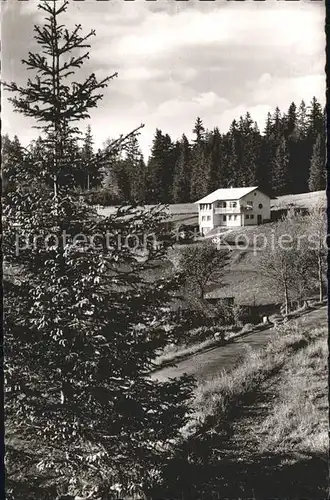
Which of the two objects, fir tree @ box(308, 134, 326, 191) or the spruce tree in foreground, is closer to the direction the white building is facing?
the spruce tree in foreground

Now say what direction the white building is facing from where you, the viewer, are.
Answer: facing the viewer and to the left of the viewer

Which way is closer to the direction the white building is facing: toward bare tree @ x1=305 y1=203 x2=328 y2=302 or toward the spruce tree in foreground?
the spruce tree in foreground

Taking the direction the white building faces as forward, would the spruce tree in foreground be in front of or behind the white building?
in front
